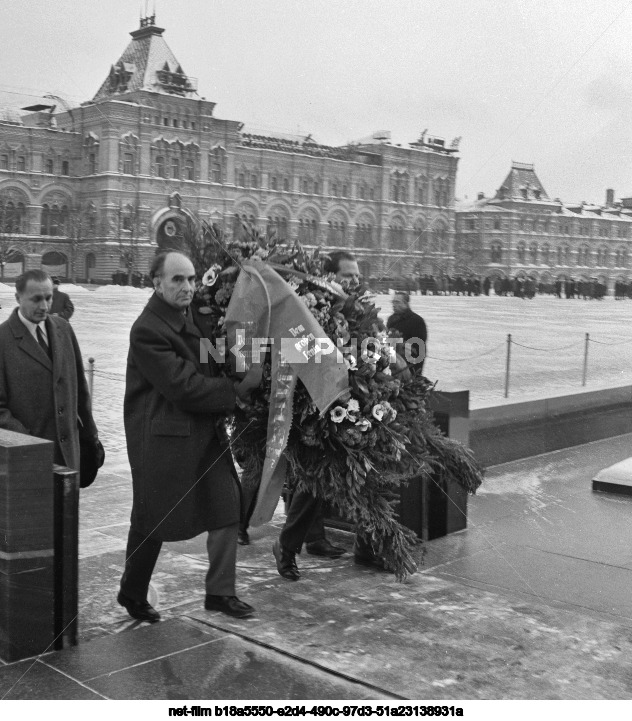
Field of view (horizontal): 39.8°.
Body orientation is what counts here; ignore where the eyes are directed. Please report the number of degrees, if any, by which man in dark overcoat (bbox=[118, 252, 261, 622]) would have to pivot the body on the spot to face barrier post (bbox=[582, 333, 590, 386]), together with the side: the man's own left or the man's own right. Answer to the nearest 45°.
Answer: approximately 90° to the man's own left

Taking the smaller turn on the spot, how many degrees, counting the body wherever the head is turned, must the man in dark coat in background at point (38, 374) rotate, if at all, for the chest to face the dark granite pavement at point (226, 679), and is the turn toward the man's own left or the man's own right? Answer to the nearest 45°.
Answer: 0° — they already face it

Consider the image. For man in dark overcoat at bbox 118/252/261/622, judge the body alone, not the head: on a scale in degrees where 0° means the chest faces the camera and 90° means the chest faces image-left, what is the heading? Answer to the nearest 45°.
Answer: approximately 315°
